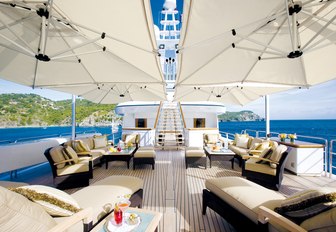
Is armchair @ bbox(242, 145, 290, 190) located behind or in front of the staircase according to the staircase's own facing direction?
in front

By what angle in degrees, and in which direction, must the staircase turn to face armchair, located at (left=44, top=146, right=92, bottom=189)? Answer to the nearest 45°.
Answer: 0° — it already faces it

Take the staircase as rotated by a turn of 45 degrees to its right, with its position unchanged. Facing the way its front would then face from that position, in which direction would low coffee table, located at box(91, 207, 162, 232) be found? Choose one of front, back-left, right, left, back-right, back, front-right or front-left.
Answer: front-left

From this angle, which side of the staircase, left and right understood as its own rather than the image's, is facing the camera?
front

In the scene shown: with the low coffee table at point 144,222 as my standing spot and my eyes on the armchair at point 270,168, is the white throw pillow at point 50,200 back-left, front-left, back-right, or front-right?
back-left

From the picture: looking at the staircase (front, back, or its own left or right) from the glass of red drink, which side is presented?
front

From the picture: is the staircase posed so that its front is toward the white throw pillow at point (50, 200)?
yes

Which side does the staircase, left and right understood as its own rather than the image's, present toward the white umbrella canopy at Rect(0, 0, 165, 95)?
front
